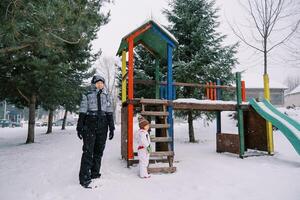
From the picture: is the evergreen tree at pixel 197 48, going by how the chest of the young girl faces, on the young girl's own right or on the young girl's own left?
on the young girl's own left
